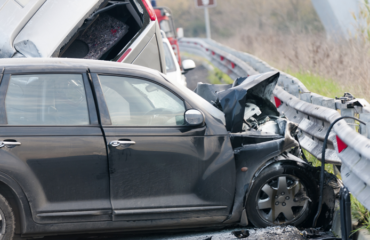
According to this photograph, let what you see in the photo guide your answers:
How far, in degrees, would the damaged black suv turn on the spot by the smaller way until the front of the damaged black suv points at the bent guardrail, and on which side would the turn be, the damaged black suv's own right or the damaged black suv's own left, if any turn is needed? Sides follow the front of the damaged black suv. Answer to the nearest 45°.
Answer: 0° — it already faces it

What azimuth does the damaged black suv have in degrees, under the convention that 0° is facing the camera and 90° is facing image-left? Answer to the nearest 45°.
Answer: approximately 270°
